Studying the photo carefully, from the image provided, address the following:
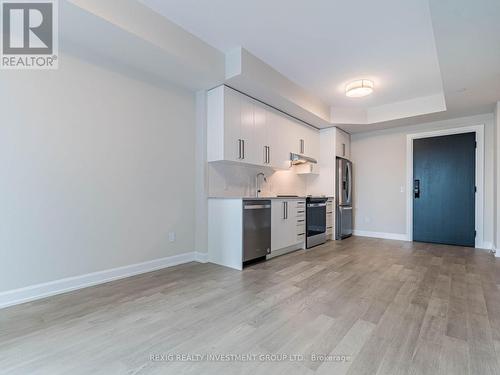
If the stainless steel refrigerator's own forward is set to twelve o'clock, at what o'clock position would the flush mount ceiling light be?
The flush mount ceiling light is roughly at 1 o'clock from the stainless steel refrigerator.

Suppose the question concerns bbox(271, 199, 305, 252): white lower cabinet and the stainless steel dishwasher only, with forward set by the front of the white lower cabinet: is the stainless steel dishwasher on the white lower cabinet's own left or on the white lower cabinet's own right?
on the white lower cabinet's own right

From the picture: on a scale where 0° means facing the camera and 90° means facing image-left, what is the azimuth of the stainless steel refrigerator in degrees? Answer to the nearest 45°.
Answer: approximately 315°

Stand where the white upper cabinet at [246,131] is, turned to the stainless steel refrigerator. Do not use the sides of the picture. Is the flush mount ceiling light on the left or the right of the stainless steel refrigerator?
right

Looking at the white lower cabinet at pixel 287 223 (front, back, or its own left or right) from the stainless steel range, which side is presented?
left

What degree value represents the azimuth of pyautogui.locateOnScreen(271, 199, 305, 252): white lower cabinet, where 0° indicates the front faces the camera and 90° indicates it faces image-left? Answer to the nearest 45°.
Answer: approximately 315°

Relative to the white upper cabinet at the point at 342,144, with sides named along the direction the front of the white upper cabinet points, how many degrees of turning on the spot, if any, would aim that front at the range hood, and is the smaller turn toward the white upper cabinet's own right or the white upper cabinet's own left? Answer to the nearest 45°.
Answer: approximately 90° to the white upper cabinet's own right

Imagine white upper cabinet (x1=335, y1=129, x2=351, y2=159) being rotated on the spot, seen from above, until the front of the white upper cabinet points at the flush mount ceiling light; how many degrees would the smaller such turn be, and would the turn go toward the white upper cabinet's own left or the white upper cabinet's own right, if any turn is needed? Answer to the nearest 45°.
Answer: approximately 45° to the white upper cabinet's own right

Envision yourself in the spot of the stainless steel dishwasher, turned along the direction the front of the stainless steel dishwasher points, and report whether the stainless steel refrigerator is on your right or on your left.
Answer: on your left

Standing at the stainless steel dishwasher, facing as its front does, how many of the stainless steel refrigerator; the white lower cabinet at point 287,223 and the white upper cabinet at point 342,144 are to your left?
3

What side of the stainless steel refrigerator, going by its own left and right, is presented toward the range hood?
right
